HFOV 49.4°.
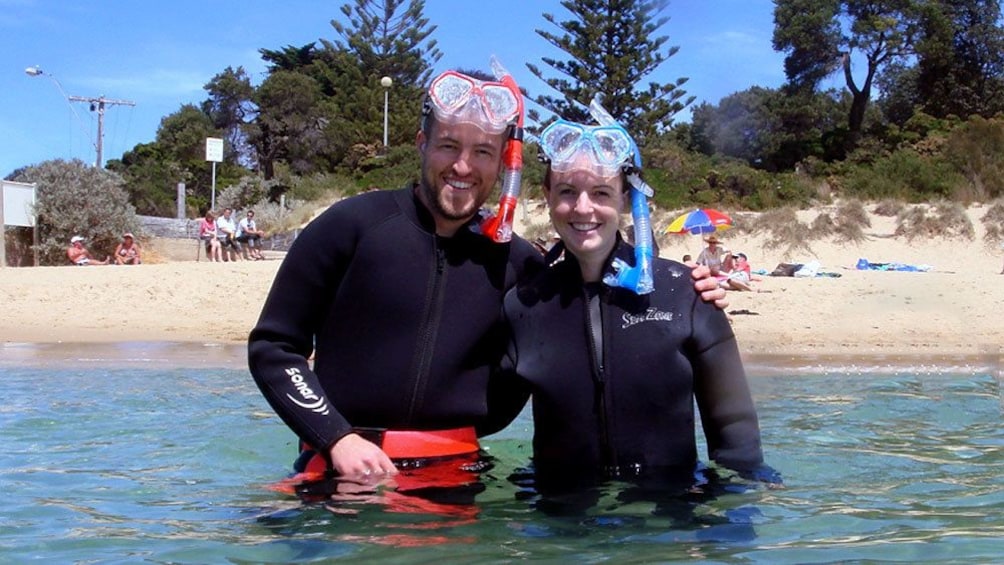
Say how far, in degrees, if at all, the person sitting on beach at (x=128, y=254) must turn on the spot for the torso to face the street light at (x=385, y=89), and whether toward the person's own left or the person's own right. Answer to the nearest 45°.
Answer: approximately 135° to the person's own left

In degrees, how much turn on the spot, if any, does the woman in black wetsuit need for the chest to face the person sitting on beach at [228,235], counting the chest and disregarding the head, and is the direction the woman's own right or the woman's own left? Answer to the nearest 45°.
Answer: approximately 135° to the woman's own right

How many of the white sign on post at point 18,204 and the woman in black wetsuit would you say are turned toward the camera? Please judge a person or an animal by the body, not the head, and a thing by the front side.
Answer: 2

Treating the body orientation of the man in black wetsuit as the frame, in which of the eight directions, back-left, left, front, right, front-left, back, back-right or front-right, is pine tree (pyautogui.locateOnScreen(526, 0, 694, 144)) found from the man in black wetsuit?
back-left

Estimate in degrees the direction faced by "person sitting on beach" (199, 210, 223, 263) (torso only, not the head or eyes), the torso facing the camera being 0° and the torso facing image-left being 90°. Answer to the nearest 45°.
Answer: approximately 315°

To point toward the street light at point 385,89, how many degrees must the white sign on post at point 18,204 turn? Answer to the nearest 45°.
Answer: approximately 135° to its left

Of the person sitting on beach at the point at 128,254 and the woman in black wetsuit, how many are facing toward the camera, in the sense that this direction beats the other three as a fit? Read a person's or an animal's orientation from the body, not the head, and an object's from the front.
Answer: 2

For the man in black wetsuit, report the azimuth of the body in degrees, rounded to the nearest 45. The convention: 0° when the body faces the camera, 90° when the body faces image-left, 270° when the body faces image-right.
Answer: approximately 315°

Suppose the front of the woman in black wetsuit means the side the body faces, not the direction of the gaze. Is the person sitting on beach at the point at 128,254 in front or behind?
behind
